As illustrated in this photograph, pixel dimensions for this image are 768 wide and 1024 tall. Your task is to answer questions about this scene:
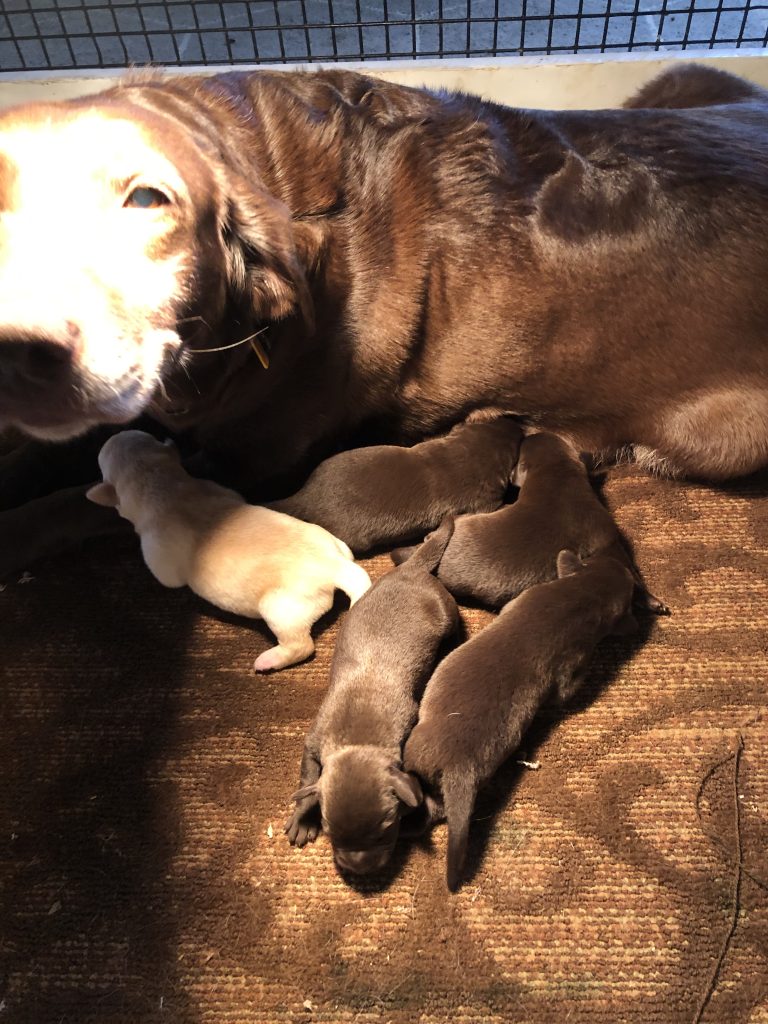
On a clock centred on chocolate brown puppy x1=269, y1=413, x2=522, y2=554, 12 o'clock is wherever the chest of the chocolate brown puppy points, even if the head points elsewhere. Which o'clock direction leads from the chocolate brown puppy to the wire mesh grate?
The wire mesh grate is roughly at 9 o'clock from the chocolate brown puppy.

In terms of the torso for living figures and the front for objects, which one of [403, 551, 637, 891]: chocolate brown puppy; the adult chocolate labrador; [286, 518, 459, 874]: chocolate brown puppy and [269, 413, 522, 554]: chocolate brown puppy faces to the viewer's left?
the adult chocolate labrador

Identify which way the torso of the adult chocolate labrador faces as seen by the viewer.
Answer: to the viewer's left

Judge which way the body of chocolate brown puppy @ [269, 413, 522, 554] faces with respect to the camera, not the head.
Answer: to the viewer's right

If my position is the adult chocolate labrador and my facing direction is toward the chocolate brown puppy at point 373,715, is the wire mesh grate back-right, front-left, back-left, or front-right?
back-right

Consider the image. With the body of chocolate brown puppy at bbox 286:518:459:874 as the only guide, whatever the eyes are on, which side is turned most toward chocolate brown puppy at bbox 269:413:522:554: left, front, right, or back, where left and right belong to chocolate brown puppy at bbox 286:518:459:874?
back

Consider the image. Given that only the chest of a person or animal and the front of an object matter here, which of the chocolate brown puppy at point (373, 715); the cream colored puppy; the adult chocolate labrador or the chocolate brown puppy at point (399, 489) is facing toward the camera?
the chocolate brown puppy at point (373, 715)

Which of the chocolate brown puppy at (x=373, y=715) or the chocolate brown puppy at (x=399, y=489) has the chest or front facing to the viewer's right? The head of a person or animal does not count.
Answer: the chocolate brown puppy at (x=399, y=489)

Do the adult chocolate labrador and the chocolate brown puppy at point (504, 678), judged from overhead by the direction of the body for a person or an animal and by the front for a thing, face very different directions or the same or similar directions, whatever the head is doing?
very different directions

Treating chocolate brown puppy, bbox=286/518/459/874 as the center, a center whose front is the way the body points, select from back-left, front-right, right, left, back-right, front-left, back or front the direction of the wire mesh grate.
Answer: back

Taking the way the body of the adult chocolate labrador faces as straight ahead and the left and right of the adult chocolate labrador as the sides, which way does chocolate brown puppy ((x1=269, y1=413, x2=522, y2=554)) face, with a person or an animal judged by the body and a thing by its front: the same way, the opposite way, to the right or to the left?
the opposite way

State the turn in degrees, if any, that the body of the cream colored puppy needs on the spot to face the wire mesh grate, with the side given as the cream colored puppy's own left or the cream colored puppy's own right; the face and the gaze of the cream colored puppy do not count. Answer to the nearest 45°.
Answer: approximately 90° to the cream colored puppy's own right

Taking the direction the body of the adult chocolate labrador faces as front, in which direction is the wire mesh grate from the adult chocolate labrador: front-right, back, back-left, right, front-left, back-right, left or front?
right
